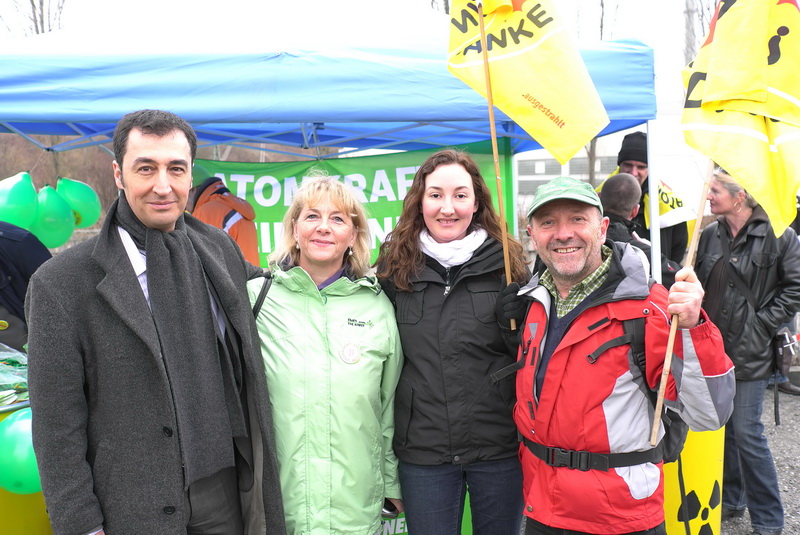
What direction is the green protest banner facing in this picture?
toward the camera

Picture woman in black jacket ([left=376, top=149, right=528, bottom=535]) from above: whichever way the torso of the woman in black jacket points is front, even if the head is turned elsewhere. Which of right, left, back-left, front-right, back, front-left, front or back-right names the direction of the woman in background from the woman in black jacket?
back-left

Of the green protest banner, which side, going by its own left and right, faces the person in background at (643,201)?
left

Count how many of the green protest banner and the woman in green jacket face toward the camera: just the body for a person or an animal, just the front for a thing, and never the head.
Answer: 2

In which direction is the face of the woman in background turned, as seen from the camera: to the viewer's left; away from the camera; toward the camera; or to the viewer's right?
to the viewer's left

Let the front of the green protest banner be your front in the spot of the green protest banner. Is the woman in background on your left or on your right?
on your left

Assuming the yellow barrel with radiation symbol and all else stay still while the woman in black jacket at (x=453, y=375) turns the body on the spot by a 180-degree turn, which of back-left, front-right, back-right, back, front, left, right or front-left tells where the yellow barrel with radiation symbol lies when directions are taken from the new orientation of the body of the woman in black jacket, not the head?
front-right

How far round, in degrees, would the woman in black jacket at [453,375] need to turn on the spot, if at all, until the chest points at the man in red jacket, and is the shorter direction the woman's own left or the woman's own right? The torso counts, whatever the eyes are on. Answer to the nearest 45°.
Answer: approximately 45° to the woman's own left

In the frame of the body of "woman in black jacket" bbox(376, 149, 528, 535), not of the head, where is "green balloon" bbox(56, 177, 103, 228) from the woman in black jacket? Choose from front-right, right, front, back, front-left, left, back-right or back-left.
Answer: back-right

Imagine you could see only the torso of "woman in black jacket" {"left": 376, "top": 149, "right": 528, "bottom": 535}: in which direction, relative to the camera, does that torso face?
toward the camera

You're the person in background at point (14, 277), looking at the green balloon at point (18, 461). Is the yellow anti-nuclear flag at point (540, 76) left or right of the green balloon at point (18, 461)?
left

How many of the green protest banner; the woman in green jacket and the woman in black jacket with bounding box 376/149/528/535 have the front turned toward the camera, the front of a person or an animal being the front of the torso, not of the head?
3

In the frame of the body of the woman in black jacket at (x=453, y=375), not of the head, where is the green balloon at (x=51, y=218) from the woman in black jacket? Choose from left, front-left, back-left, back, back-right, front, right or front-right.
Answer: back-right
